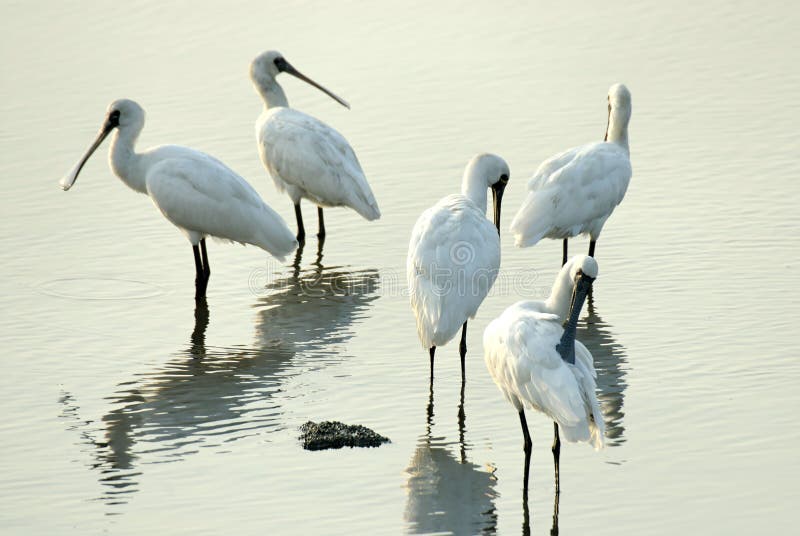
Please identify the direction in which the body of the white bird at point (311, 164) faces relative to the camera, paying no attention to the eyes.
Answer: to the viewer's left

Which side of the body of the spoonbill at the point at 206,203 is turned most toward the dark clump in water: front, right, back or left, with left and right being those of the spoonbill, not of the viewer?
left

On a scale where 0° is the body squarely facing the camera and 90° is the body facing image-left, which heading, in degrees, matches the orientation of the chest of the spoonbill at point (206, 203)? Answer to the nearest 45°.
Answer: approximately 90°

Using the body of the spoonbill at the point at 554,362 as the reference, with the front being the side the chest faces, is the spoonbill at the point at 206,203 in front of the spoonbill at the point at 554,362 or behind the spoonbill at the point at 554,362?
in front

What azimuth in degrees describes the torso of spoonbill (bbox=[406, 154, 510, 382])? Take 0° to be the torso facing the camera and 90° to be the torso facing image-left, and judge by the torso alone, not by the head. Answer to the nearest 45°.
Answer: approximately 225°

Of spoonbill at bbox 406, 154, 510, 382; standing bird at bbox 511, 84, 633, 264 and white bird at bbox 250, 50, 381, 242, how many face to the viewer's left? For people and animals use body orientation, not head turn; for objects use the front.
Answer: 1
